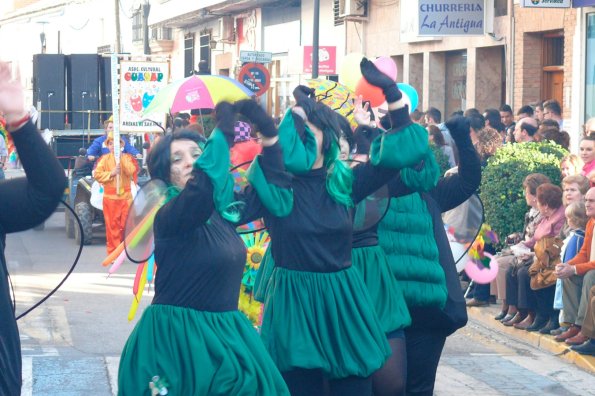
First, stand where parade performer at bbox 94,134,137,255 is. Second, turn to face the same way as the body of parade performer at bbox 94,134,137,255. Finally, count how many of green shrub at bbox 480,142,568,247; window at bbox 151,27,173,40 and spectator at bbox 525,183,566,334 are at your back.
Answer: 1

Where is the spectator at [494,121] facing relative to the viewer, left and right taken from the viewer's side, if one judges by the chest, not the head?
facing to the left of the viewer

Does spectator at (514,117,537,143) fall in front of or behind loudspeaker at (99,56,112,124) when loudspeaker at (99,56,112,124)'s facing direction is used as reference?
in front

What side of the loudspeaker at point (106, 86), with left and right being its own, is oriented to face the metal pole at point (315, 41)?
left

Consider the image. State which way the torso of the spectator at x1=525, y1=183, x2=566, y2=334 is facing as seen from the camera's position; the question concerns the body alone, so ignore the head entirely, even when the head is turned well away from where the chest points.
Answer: to the viewer's left

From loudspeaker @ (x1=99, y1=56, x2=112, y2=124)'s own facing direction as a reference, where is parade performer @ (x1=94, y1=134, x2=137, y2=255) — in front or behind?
in front

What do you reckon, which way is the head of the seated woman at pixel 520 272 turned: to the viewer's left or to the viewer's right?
to the viewer's left

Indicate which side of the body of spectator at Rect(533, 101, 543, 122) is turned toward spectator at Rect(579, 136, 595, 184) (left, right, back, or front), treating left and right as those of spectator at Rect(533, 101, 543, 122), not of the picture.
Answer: left

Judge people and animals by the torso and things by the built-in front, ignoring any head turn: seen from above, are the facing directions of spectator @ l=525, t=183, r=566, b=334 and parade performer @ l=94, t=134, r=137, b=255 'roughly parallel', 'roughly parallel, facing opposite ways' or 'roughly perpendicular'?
roughly perpendicular

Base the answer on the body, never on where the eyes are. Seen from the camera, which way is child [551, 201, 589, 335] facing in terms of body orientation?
to the viewer's left
